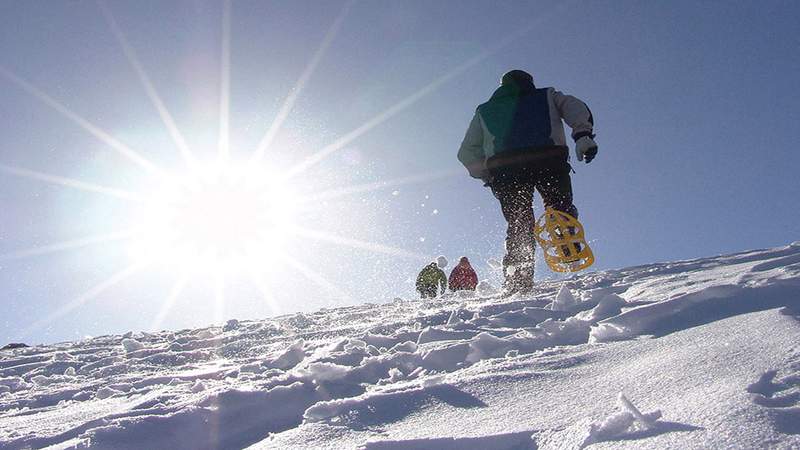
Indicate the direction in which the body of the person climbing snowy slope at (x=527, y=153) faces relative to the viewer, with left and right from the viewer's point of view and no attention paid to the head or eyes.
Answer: facing away from the viewer

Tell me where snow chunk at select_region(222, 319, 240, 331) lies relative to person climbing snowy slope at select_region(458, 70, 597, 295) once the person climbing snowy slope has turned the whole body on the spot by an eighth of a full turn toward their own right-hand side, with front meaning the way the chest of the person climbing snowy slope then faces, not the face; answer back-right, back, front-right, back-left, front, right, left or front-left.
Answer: back-left

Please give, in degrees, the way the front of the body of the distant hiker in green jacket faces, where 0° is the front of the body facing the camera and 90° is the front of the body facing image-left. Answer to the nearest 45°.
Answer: approximately 180°

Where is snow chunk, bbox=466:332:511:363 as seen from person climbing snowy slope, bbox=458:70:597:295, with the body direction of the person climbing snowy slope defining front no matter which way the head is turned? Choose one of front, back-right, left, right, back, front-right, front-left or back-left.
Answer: back

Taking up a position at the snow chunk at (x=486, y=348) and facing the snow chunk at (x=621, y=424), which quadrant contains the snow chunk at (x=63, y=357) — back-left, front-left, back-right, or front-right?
back-right

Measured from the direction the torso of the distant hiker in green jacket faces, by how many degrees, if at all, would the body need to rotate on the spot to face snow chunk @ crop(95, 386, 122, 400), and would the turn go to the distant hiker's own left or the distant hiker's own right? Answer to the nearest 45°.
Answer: approximately 180°

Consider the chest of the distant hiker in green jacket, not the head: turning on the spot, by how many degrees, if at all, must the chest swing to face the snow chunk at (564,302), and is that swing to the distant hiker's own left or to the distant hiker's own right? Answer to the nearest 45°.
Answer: approximately 180°

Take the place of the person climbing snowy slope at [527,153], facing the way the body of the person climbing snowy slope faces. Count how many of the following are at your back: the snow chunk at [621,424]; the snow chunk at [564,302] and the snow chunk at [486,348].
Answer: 3

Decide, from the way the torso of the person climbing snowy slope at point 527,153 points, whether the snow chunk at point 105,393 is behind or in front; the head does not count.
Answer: behind

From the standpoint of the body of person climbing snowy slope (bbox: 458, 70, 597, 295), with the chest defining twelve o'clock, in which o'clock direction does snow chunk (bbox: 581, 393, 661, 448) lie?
The snow chunk is roughly at 6 o'clock from the person climbing snowy slope.

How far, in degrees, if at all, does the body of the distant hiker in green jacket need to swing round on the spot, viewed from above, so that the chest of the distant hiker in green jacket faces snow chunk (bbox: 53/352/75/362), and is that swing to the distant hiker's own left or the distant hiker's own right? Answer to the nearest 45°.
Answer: approximately 135° to the distant hiker's own left

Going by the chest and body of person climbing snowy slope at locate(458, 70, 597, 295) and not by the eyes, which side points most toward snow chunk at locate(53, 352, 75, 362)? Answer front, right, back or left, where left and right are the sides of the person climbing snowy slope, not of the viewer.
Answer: left

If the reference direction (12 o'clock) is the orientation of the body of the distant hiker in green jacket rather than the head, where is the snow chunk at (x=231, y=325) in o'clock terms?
The snow chunk is roughly at 7 o'clock from the distant hiker in green jacket.
